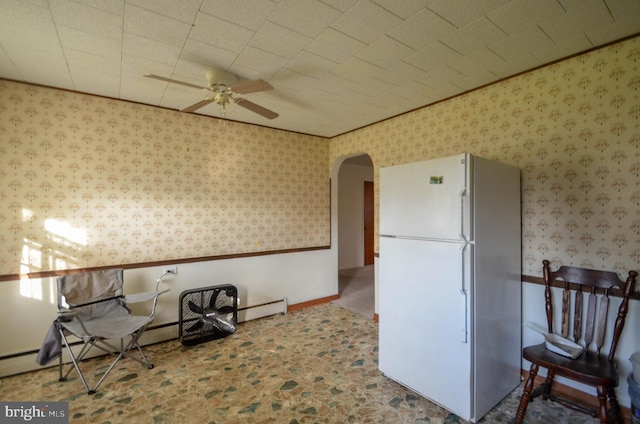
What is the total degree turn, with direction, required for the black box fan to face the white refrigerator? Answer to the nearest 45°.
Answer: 0° — it already faces it

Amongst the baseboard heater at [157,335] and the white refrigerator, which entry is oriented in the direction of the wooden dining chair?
the baseboard heater

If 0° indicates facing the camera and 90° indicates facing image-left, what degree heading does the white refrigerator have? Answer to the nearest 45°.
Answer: approximately 45°

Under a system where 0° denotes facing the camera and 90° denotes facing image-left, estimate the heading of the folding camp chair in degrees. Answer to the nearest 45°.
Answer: approximately 315°

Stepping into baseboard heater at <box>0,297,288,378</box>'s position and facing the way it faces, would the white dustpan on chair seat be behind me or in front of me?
in front

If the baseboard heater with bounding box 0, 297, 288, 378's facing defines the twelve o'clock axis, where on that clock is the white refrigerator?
The white refrigerator is roughly at 12 o'clock from the baseboard heater.

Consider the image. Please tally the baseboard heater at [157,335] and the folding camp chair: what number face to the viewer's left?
0

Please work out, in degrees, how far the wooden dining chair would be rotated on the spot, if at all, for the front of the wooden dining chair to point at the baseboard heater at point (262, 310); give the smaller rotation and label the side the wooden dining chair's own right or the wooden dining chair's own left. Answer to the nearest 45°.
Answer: approximately 45° to the wooden dining chair's own right

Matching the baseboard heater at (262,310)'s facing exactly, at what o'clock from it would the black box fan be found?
The black box fan is roughly at 3 o'clock from the baseboard heater.

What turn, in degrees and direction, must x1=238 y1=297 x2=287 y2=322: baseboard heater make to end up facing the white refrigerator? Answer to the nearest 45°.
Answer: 0° — it already faces it

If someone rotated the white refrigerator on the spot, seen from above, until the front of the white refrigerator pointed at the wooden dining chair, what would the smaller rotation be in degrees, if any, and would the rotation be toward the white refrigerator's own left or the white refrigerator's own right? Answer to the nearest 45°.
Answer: approximately 135° to the white refrigerator's own left

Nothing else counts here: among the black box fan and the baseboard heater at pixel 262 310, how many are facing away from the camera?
0

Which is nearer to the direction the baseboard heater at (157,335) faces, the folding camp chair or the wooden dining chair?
the wooden dining chair

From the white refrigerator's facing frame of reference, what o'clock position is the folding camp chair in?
The folding camp chair is roughly at 1 o'clock from the white refrigerator.

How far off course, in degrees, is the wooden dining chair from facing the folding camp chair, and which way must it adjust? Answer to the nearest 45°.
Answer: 0° — it already faces it

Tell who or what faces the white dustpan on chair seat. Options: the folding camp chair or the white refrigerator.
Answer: the folding camp chair
